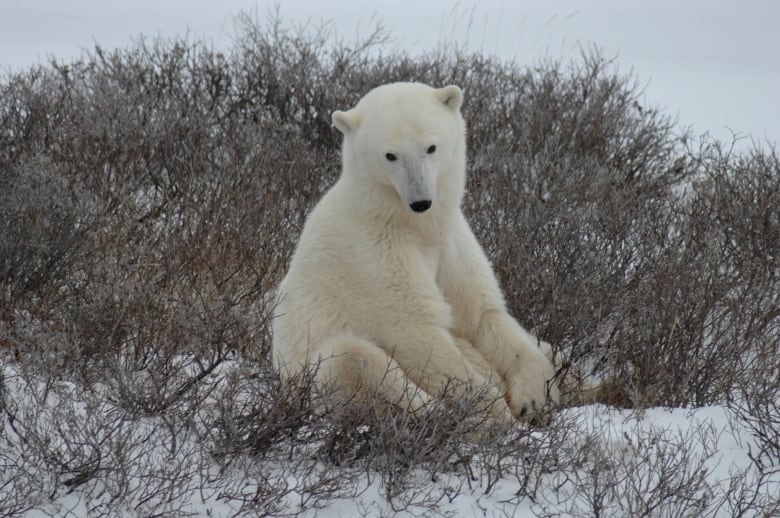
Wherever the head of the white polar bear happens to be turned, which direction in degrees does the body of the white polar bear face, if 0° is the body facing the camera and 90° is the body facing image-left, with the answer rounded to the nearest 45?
approximately 315°
